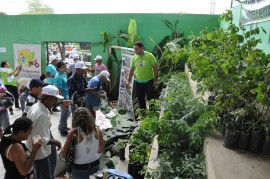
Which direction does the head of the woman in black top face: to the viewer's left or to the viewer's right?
to the viewer's right

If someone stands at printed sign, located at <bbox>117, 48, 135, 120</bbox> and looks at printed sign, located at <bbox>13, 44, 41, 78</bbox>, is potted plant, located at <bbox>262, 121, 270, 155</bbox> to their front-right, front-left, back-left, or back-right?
back-left

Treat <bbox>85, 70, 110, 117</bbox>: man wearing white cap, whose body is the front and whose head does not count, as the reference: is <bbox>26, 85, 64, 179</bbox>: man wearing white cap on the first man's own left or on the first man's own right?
on the first man's own right

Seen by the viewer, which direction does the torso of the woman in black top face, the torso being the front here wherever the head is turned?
to the viewer's right

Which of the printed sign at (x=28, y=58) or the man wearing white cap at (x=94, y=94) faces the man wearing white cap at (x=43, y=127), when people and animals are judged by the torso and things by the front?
the printed sign

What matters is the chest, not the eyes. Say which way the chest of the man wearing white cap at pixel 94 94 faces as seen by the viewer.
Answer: to the viewer's right
